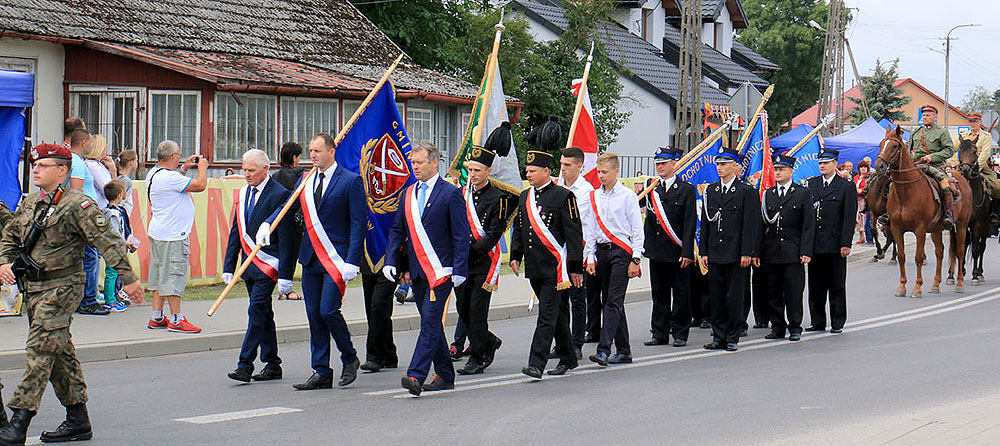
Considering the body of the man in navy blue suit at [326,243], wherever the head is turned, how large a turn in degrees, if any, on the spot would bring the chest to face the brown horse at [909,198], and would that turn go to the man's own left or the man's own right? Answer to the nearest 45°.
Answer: approximately 180°

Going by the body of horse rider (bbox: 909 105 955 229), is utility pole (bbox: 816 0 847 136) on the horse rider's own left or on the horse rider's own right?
on the horse rider's own right

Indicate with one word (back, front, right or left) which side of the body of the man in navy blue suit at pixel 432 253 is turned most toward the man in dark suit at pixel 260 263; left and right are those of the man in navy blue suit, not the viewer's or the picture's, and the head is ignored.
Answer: right

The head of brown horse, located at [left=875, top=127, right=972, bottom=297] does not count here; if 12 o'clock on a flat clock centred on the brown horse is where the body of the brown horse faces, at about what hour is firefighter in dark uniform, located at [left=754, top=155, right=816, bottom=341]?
The firefighter in dark uniform is roughly at 11 o'clock from the brown horse.

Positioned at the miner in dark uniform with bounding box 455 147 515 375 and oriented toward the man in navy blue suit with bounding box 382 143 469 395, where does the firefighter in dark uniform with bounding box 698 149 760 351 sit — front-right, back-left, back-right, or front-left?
back-left

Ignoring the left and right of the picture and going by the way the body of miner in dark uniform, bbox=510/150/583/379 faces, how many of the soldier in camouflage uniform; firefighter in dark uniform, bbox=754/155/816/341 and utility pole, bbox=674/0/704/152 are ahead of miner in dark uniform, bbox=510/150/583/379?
1

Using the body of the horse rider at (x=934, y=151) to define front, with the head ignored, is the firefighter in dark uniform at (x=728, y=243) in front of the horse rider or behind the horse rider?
in front

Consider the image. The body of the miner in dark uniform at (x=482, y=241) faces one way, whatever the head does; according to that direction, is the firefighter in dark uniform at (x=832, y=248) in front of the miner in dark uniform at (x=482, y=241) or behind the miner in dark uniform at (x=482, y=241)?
behind

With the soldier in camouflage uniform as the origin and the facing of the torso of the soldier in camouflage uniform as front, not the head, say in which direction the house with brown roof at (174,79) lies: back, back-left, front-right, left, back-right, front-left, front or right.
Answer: back-right

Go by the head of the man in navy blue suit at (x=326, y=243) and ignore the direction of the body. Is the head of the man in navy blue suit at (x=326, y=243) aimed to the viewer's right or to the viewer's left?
to the viewer's left

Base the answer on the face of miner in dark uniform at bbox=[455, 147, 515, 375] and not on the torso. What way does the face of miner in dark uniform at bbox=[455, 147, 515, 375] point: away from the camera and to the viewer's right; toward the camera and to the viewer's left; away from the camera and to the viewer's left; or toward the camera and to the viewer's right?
toward the camera and to the viewer's left

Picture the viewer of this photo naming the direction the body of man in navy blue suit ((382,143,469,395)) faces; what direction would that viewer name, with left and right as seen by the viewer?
facing the viewer and to the left of the viewer

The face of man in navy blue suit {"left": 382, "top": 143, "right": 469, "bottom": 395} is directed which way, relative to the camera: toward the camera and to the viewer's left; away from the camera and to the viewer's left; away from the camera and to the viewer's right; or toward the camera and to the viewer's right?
toward the camera and to the viewer's left

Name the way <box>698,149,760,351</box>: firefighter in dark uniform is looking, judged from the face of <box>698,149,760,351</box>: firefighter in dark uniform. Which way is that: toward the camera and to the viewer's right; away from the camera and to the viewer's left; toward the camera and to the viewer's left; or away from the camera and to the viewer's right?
toward the camera and to the viewer's left
